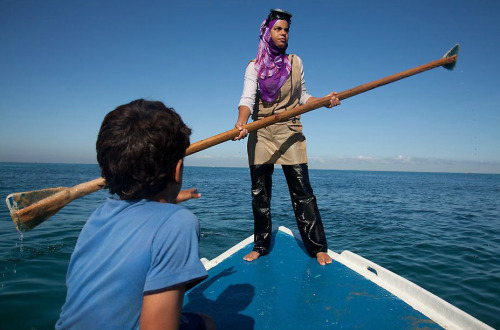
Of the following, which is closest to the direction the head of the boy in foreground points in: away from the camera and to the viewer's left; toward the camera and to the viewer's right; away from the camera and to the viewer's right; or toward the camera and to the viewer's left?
away from the camera and to the viewer's right

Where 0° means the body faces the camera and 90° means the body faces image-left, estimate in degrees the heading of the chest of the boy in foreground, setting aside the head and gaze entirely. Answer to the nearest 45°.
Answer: approximately 225°
